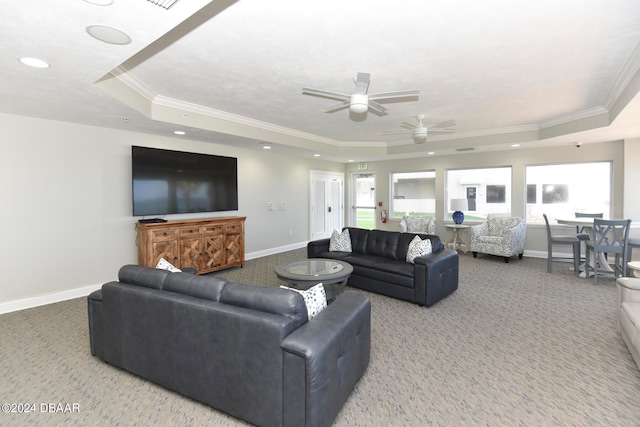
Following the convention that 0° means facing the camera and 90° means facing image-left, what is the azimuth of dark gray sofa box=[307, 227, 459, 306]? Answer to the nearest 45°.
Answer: approximately 45°

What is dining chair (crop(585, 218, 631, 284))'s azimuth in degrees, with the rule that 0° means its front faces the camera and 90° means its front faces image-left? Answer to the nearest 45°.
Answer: approximately 135°

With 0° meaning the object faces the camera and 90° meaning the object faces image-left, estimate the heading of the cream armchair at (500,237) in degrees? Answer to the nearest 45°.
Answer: approximately 45°

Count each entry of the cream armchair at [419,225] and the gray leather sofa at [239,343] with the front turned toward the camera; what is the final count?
1

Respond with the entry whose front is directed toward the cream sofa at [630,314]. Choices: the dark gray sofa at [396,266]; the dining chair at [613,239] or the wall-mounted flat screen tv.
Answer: the wall-mounted flat screen tv

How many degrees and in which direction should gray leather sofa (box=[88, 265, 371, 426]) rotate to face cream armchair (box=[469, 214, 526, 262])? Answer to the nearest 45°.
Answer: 0° — it already faces it

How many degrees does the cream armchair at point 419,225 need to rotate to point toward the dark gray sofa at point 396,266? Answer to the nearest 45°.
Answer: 0° — it already faces it

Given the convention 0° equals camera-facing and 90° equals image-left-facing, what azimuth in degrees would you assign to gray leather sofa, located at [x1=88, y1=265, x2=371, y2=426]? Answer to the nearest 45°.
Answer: approximately 225°

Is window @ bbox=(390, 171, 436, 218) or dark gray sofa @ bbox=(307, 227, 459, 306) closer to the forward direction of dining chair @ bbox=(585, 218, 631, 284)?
the window

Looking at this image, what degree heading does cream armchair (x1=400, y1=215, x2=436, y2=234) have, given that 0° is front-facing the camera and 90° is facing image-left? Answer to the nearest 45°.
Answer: approximately 0°

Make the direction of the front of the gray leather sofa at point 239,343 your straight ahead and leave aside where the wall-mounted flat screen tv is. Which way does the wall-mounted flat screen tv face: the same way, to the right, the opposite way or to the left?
to the right

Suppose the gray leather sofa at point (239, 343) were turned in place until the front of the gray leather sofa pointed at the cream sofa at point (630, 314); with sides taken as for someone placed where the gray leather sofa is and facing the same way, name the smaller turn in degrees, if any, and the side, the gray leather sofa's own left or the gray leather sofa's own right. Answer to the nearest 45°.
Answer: approximately 45° to the gray leather sofa's own right
